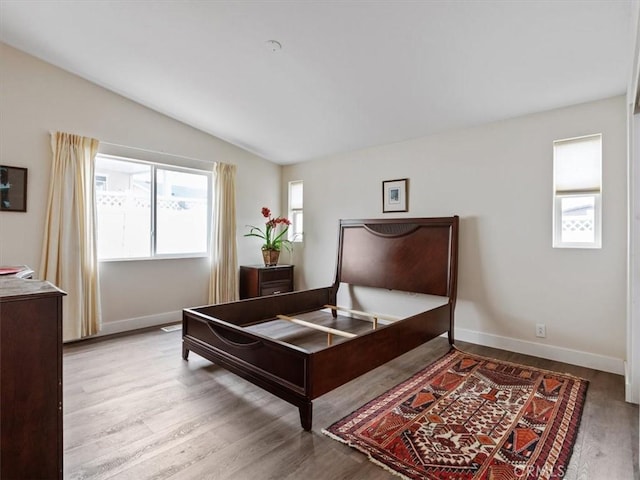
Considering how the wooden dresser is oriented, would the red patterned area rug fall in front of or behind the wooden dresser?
in front

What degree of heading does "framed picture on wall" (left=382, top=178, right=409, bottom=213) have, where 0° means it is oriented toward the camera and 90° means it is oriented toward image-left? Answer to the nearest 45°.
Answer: approximately 45°

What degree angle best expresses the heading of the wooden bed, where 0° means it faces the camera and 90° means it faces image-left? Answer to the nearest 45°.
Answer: approximately 45°

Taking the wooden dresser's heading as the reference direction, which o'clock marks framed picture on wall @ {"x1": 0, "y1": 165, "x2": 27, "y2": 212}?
The framed picture on wall is roughly at 9 o'clock from the wooden dresser.

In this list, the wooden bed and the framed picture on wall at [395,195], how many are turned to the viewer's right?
0

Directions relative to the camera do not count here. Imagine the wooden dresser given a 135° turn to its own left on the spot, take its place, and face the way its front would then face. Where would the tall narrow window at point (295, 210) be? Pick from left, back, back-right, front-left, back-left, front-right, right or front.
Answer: right

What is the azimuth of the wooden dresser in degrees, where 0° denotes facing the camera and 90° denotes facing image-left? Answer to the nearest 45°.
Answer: approximately 270°

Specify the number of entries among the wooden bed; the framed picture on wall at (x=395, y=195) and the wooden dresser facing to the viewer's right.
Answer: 1

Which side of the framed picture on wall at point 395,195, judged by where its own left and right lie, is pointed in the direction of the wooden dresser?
front

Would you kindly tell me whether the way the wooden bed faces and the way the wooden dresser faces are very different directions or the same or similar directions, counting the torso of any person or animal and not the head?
very different directions

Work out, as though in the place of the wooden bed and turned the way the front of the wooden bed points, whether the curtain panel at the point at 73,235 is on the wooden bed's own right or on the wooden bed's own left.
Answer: on the wooden bed's own right

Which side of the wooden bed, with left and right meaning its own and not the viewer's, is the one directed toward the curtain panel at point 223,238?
right
